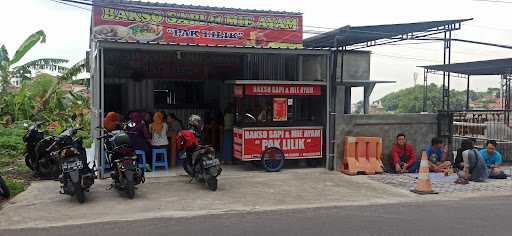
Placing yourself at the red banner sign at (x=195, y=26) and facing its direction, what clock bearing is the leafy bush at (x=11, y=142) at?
The leafy bush is roughly at 3 o'clock from the red banner sign.

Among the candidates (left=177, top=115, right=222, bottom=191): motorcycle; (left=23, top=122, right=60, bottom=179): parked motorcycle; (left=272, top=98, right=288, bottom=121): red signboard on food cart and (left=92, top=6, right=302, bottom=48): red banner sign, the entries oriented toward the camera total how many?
2

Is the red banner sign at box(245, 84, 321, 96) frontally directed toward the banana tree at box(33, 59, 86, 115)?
no

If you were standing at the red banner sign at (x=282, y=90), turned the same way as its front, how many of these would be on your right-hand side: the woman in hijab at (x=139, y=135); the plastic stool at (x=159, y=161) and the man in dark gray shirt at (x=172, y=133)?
3

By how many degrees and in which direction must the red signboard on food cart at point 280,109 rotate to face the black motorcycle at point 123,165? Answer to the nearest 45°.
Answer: approximately 45° to its right

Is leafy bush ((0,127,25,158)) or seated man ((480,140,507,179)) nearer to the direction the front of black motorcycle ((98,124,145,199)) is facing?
the leafy bush

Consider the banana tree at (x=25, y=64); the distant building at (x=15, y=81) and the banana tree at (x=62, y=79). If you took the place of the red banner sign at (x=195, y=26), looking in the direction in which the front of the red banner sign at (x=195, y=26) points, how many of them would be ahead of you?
0

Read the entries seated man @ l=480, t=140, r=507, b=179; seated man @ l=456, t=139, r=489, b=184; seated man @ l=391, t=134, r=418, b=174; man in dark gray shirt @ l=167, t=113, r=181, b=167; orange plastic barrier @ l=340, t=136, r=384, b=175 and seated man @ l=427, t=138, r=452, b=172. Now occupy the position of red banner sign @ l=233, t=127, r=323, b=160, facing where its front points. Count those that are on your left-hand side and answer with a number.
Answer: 5
